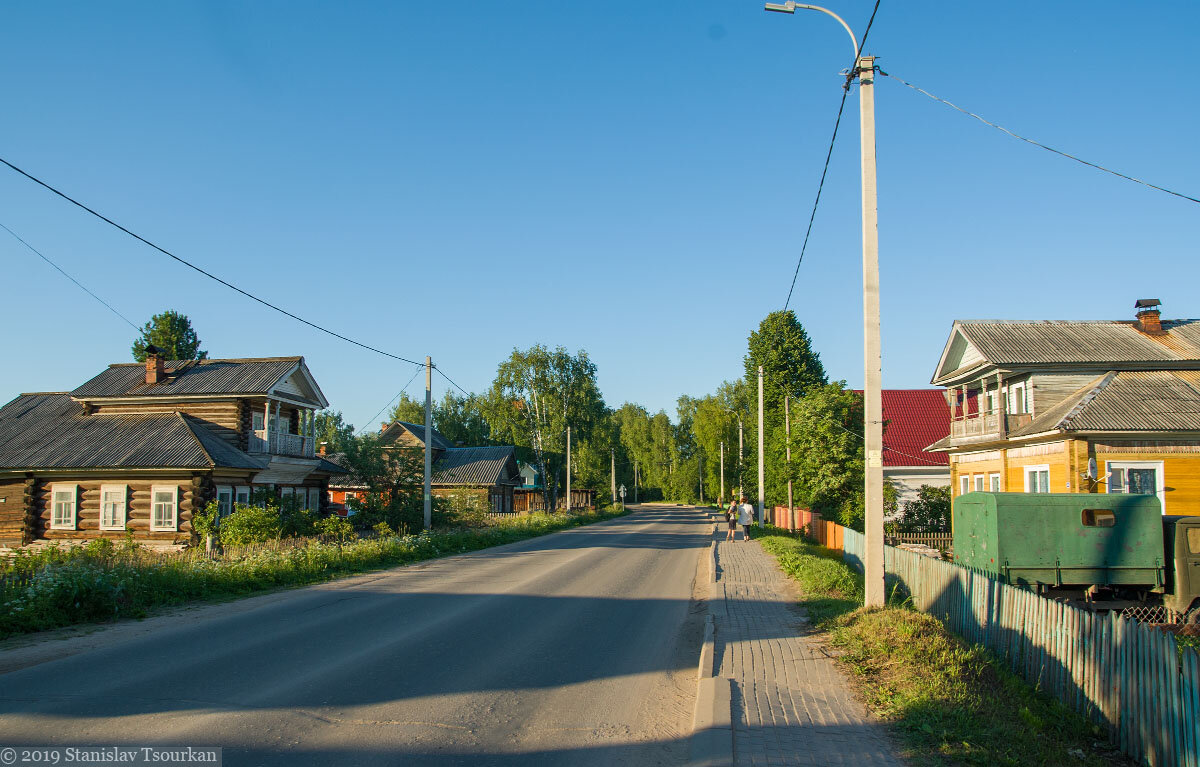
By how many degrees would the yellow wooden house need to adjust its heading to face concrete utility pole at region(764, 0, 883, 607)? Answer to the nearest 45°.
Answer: approximately 45° to its left

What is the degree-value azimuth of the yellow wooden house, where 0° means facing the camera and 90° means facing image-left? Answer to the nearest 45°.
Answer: approximately 45°

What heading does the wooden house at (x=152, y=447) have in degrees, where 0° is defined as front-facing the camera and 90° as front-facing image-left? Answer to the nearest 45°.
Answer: approximately 315°

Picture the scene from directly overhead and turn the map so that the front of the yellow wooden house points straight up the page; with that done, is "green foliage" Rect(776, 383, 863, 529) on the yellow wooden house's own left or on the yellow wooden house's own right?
on the yellow wooden house's own right

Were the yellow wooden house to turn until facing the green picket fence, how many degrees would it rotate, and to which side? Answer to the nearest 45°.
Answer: approximately 45° to its left

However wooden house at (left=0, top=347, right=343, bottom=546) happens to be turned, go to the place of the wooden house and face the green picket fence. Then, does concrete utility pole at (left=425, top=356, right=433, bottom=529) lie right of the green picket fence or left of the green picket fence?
left

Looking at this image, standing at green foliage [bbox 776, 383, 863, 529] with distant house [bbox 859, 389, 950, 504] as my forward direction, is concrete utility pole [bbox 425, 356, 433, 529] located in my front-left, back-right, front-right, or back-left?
back-left

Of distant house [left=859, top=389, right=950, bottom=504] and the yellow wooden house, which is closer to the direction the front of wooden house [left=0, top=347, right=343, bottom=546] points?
the yellow wooden house
